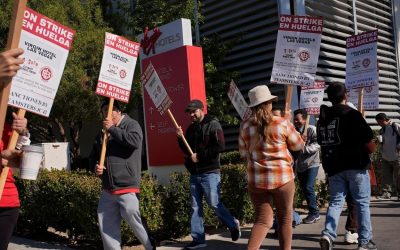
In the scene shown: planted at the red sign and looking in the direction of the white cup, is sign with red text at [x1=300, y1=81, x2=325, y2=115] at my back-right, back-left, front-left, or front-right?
front-left

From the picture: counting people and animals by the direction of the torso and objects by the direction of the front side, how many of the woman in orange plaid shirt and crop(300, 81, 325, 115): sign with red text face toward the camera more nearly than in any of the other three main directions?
1

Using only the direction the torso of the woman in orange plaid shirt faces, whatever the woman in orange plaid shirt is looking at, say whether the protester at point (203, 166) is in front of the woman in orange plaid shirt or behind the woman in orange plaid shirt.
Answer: in front

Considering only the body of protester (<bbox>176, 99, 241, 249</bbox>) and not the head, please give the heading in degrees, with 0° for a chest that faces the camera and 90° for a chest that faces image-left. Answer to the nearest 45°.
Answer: approximately 45°

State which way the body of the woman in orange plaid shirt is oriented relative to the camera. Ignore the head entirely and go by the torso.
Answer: away from the camera

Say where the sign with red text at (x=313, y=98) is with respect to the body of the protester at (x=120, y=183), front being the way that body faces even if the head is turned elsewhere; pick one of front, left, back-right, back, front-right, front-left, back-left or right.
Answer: back

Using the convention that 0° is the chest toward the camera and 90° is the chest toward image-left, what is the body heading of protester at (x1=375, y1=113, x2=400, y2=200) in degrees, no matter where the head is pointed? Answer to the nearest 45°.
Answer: approximately 45°

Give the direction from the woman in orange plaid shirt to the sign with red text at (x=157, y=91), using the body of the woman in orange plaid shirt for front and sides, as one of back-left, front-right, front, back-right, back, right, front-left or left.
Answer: front-left

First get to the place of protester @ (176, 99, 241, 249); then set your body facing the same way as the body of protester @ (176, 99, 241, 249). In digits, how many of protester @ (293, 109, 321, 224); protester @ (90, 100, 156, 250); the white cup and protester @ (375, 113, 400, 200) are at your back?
2

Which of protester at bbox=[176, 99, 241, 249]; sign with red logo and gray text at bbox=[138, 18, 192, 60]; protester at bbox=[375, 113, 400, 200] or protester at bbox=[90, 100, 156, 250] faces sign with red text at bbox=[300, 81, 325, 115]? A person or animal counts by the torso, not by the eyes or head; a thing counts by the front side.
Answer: protester at bbox=[375, 113, 400, 200]

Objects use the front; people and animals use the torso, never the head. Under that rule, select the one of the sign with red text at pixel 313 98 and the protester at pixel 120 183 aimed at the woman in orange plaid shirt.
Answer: the sign with red text

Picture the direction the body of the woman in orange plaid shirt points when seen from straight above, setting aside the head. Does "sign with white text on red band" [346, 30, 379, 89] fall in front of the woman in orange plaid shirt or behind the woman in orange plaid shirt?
in front
